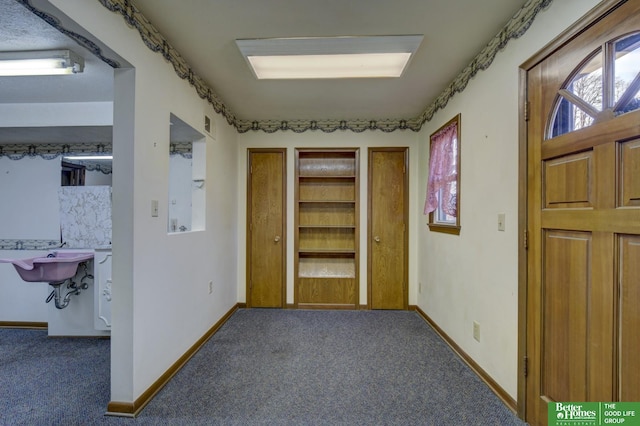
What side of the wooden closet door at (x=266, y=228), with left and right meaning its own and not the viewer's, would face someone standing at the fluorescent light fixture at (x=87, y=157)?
right

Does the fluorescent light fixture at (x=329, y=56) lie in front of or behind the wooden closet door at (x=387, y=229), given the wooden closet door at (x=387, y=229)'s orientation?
in front

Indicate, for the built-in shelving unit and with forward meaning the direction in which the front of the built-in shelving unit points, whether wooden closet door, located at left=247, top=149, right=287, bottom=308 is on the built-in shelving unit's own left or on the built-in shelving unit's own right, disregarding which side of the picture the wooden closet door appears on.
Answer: on the built-in shelving unit's own right

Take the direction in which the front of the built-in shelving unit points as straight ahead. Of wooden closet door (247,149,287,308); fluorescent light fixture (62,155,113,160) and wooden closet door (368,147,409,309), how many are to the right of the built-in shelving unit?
2

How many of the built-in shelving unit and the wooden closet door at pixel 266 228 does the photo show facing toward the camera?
2

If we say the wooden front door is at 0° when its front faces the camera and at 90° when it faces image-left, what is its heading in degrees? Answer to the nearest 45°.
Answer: approximately 45°

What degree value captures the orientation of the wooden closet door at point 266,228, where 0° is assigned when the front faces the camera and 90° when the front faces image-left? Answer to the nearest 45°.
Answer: approximately 0°

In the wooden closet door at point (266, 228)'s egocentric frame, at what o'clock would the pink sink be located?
The pink sink is roughly at 2 o'clock from the wooden closet door.

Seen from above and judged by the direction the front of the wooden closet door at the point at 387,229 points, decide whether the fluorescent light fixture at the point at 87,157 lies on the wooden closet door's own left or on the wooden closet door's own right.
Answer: on the wooden closet door's own right
